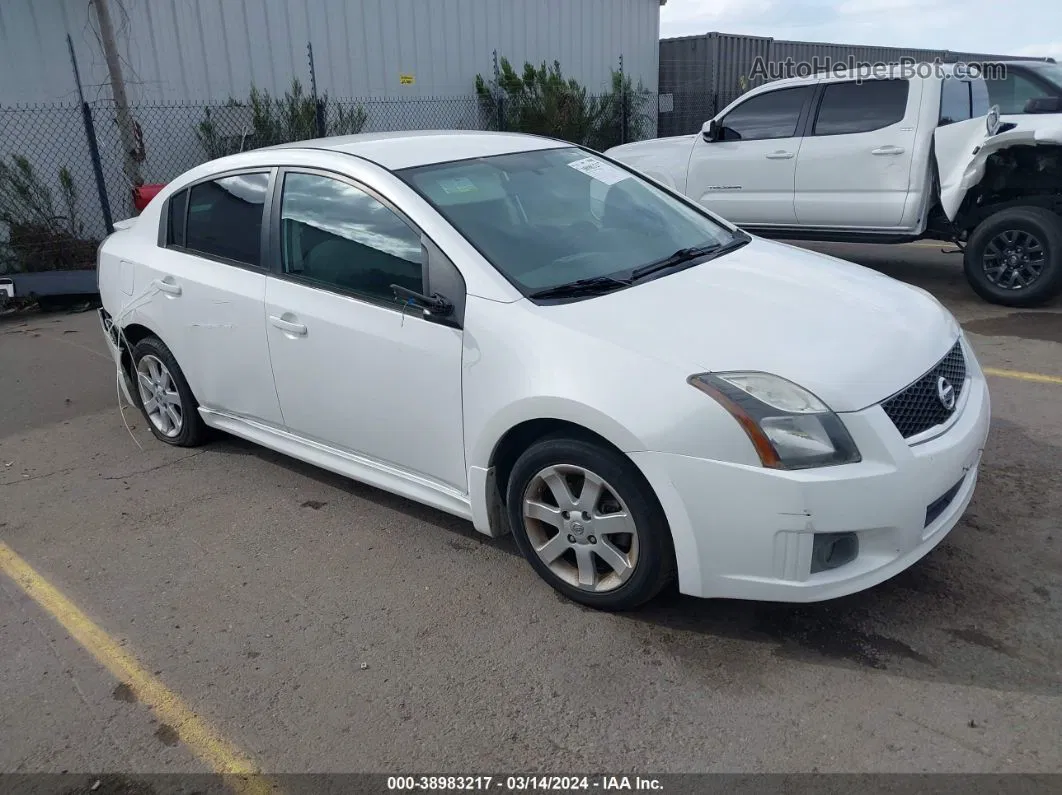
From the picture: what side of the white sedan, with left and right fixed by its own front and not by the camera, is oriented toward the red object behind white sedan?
back

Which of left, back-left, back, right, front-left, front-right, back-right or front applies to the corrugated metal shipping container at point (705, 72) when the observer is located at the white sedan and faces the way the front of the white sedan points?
back-left

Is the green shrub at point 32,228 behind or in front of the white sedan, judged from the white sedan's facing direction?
behind

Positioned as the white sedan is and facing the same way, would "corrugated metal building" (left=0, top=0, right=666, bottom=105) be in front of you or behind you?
behind

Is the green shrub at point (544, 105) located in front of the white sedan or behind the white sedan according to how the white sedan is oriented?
behind

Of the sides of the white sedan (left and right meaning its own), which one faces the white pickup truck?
left

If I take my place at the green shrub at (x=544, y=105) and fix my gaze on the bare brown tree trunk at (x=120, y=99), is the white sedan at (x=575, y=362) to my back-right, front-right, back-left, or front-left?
front-left

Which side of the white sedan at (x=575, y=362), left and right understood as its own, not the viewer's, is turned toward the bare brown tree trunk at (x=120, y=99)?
back

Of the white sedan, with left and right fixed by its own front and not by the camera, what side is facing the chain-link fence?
back
